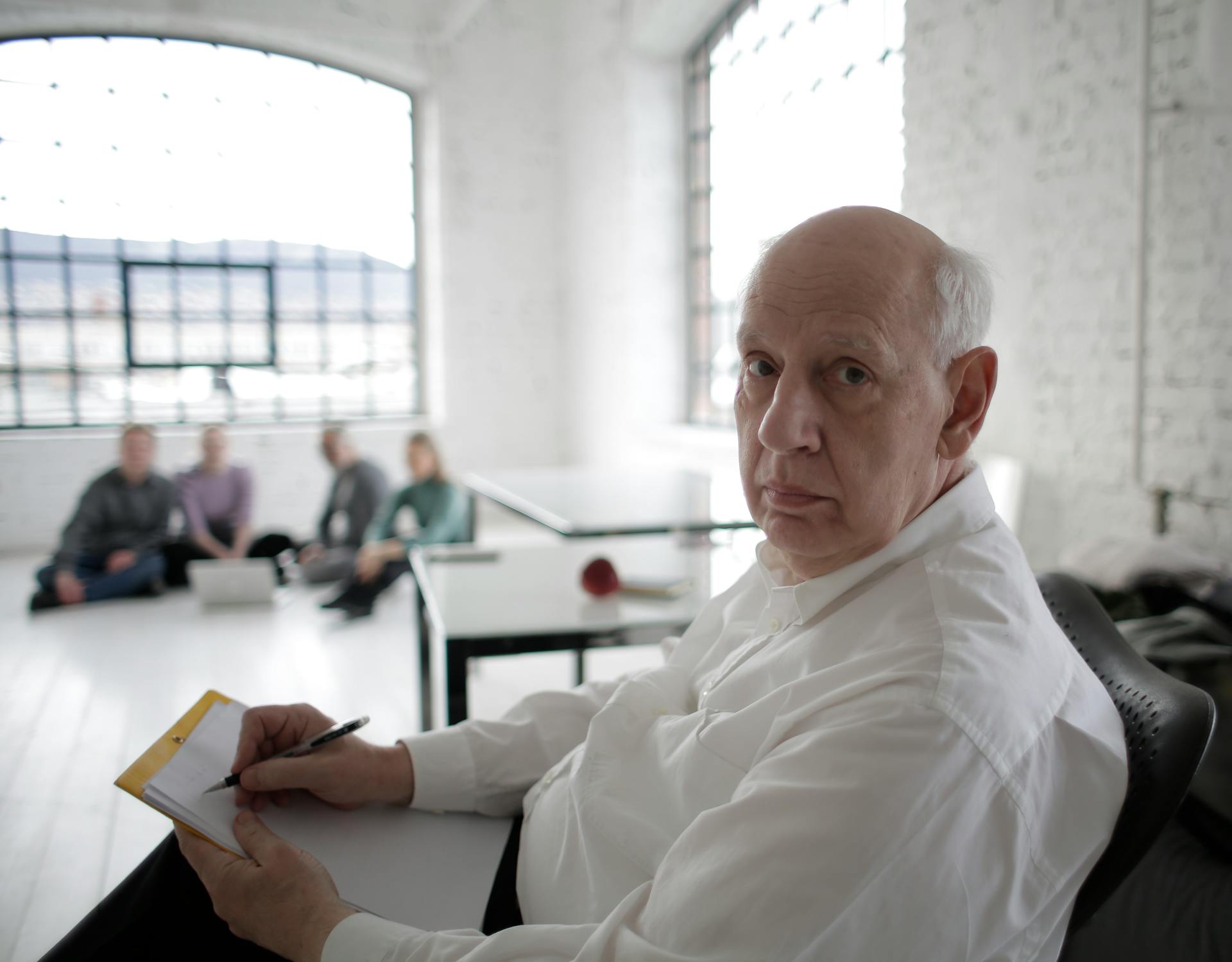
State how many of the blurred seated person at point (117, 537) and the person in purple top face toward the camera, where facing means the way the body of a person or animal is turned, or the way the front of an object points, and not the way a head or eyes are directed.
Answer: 2

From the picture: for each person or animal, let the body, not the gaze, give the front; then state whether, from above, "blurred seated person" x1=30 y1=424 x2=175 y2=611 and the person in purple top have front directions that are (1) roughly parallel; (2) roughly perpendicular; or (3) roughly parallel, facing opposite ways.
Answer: roughly parallel

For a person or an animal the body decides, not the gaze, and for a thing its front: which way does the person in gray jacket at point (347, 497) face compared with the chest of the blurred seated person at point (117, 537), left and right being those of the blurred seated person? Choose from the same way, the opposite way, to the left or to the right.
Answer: to the right

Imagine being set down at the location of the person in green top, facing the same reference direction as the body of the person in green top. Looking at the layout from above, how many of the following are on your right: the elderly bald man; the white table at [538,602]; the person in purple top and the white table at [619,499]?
1

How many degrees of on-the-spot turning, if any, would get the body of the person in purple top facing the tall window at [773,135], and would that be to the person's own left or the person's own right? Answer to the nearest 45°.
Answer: approximately 90° to the person's own left

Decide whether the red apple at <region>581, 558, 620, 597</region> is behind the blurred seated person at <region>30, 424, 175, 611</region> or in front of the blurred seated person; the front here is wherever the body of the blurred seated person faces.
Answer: in front

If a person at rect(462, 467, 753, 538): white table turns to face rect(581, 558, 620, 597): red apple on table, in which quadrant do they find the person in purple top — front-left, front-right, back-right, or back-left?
back-right

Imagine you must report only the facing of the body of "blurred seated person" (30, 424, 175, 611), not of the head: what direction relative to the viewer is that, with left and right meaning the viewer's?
facing the viewer

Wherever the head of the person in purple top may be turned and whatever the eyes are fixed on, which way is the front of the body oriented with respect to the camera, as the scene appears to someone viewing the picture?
toward the camera

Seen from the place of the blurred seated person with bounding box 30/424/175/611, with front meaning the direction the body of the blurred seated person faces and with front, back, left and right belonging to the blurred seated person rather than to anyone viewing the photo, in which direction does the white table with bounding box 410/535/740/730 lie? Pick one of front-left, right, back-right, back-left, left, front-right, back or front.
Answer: front

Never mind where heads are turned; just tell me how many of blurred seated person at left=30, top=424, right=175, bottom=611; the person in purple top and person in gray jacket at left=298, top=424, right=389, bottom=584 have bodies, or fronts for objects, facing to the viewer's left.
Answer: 1

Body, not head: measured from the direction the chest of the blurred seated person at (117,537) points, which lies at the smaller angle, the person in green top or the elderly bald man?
the elderly bald man

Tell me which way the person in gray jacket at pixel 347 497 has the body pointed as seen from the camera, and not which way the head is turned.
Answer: to the viewer's left

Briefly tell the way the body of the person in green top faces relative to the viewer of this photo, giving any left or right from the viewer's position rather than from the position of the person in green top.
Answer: facing the viewer and to the left of the viewer

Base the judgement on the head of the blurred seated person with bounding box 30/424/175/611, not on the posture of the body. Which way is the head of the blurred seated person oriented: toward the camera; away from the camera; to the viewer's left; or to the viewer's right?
toward the camera

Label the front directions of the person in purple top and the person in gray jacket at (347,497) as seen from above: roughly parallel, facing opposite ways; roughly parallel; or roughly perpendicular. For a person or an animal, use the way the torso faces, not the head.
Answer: roughly perpendicular

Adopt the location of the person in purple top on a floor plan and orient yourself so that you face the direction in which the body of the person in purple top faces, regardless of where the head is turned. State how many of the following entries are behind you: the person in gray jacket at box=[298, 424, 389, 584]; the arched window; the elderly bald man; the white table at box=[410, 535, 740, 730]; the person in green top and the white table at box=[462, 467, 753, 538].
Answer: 1
